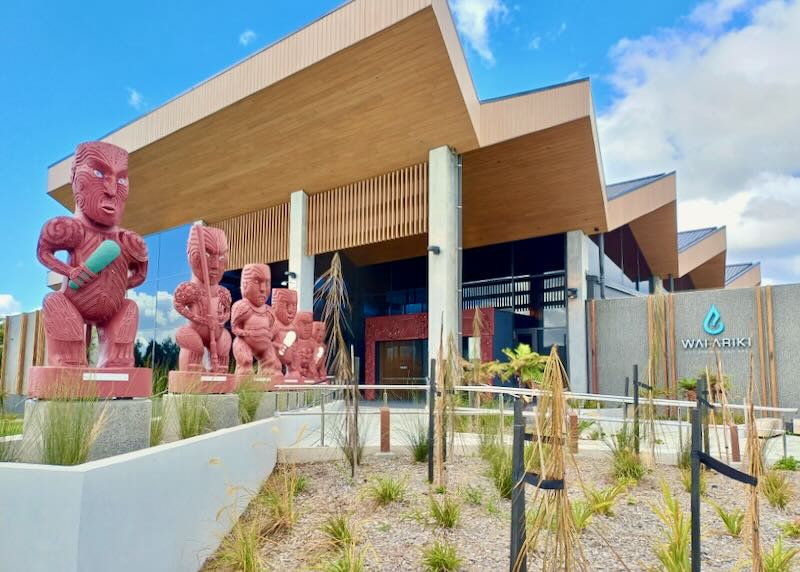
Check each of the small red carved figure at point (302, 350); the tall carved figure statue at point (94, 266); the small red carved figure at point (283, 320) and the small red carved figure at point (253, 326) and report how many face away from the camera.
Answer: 0

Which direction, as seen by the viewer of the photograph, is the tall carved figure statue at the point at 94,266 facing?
facing the viewer and to the right of the viewer

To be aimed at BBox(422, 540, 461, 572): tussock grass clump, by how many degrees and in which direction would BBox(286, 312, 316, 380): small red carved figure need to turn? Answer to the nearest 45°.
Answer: approximately 45° to its right

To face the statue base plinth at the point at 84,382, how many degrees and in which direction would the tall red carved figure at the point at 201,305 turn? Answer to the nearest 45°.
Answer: approximately 45° to its right

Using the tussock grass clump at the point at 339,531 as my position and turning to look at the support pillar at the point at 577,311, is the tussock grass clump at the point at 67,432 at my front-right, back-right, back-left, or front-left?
back-left

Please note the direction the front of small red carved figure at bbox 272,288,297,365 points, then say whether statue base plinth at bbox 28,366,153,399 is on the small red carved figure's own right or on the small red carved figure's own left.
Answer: on the small red carved figure's own right

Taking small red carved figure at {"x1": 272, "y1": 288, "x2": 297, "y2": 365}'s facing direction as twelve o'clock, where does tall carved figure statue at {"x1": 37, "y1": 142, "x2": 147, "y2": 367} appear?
The tall carved figure statue is roughly at 2 o'clock from the small red carved figure.

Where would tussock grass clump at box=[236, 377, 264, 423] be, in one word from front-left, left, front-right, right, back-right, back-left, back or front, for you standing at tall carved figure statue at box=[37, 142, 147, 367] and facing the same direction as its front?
left

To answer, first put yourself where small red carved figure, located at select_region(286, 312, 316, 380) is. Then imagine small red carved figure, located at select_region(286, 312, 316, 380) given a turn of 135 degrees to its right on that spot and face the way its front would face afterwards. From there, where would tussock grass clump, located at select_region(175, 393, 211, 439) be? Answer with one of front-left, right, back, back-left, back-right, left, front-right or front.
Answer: left

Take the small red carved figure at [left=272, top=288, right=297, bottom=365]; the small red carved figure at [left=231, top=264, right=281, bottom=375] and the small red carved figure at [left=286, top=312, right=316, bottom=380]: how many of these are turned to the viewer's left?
0

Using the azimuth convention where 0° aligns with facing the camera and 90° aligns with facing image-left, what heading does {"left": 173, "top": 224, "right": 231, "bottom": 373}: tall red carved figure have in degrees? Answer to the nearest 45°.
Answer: approximately 315°

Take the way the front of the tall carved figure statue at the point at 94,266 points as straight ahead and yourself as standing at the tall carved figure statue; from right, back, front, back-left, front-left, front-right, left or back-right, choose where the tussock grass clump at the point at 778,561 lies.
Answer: front

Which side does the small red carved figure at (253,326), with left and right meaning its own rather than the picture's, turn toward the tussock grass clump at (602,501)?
front

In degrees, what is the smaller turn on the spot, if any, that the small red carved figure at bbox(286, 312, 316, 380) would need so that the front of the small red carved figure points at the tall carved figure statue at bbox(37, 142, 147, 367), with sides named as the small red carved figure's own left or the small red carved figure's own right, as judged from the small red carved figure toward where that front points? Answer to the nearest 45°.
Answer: approximately 45° to the small red carved figure's own right

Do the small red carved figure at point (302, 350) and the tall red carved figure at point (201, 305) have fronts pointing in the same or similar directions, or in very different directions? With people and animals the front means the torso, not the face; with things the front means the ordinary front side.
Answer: same or similar directions
